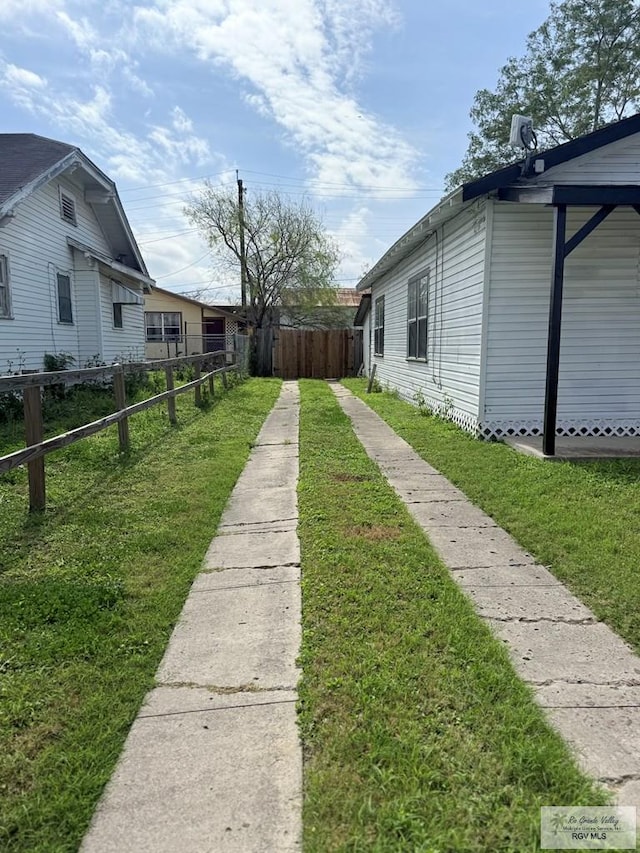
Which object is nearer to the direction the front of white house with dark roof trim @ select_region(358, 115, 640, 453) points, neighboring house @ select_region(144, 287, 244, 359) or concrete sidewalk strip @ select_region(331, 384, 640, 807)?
the concrete sidewalk strip

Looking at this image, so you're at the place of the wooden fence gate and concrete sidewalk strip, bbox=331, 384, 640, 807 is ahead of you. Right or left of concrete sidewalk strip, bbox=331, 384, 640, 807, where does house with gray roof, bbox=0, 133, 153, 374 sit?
right

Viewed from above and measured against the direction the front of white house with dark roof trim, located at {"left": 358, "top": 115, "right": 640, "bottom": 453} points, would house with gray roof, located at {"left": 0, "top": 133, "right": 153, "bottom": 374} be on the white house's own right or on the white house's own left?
on the white house's own right

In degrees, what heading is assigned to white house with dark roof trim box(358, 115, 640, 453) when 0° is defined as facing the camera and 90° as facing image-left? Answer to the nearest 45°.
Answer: approximately 0°

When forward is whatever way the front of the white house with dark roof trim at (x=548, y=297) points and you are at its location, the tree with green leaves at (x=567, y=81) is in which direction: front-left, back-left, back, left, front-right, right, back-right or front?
back

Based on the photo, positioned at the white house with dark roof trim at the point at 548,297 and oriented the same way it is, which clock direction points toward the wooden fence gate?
The wooden fence gate is roughly at 5 o'clock from the white house with dark roof trim.

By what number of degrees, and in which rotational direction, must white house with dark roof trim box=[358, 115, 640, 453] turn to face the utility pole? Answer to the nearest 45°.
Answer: approximately 135° to its right
